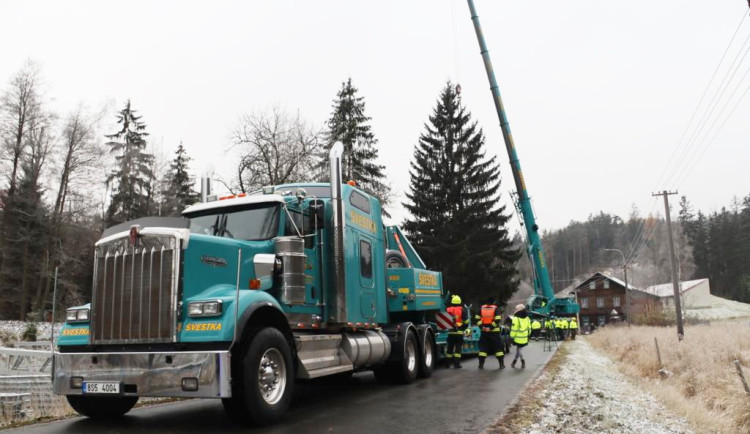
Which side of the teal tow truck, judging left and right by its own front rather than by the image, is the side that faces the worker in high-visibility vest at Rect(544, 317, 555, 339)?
back

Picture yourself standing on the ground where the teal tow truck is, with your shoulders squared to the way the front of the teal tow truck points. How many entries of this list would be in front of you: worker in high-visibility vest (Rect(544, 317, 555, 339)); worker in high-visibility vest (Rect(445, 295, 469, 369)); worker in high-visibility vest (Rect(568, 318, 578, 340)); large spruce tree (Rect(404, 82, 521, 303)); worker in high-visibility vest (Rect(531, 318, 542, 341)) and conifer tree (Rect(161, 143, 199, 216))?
0

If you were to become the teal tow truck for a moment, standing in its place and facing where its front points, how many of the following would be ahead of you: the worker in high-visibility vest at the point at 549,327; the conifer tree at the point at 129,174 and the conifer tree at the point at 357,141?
0

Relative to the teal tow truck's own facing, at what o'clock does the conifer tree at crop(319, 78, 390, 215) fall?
The conifer tree is roughly at 5 o'clock from the teal tow truck.

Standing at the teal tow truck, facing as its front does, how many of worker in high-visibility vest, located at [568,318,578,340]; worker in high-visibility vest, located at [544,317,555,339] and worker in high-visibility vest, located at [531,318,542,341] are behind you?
3

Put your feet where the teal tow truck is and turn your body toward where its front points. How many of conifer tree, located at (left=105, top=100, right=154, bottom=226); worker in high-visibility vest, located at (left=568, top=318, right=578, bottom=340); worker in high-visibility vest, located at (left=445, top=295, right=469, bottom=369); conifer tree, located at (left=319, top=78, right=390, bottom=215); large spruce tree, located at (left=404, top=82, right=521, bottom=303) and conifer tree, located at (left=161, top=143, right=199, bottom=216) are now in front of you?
0

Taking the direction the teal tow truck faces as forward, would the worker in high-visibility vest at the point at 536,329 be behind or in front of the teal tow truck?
behind

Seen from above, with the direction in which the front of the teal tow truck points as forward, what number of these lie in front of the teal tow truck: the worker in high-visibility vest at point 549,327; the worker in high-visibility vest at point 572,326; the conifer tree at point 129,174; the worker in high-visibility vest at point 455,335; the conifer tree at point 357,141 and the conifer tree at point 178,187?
0

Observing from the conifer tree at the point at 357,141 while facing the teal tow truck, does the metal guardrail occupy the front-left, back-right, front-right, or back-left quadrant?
front-right

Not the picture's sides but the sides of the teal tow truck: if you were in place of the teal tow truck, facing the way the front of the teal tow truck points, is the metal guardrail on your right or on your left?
on your right

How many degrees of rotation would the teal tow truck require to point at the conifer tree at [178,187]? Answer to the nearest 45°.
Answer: approximately 135° to its right

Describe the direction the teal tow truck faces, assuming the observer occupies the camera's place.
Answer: facing the viewer and to the left of the viewer

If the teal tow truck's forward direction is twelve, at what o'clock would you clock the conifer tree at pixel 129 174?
The conifer tree is roughly at 4 o'clock from the teal tow truck.
